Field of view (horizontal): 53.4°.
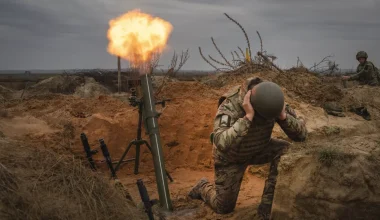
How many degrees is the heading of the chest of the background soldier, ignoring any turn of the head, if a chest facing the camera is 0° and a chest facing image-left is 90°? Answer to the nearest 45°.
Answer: approximately 45°

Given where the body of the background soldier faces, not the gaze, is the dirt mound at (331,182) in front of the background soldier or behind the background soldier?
in front

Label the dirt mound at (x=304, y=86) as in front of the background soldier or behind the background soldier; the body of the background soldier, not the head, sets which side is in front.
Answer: in front

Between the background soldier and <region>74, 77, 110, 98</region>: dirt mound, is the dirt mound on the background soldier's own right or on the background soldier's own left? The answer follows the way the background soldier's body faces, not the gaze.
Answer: on the background soldier's own right

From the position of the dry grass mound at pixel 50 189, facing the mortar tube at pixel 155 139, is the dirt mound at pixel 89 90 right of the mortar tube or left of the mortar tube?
left
